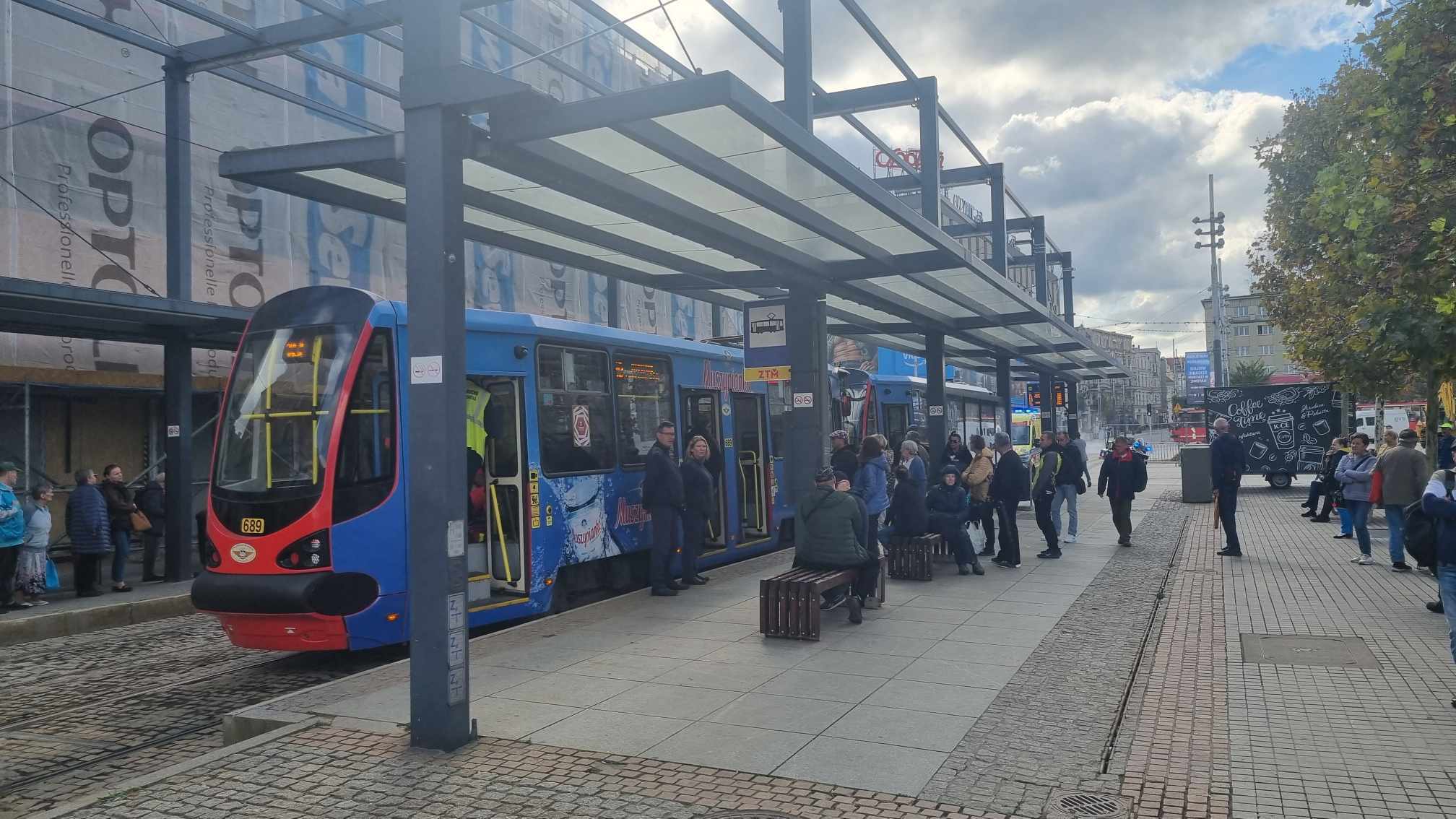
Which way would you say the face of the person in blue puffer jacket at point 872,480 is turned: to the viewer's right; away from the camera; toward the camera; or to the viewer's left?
away from the camera

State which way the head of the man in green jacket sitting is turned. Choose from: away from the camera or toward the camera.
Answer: away from the camera

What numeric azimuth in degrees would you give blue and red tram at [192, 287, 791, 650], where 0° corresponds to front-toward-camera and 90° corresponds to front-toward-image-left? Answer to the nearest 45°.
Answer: approximately 45°
